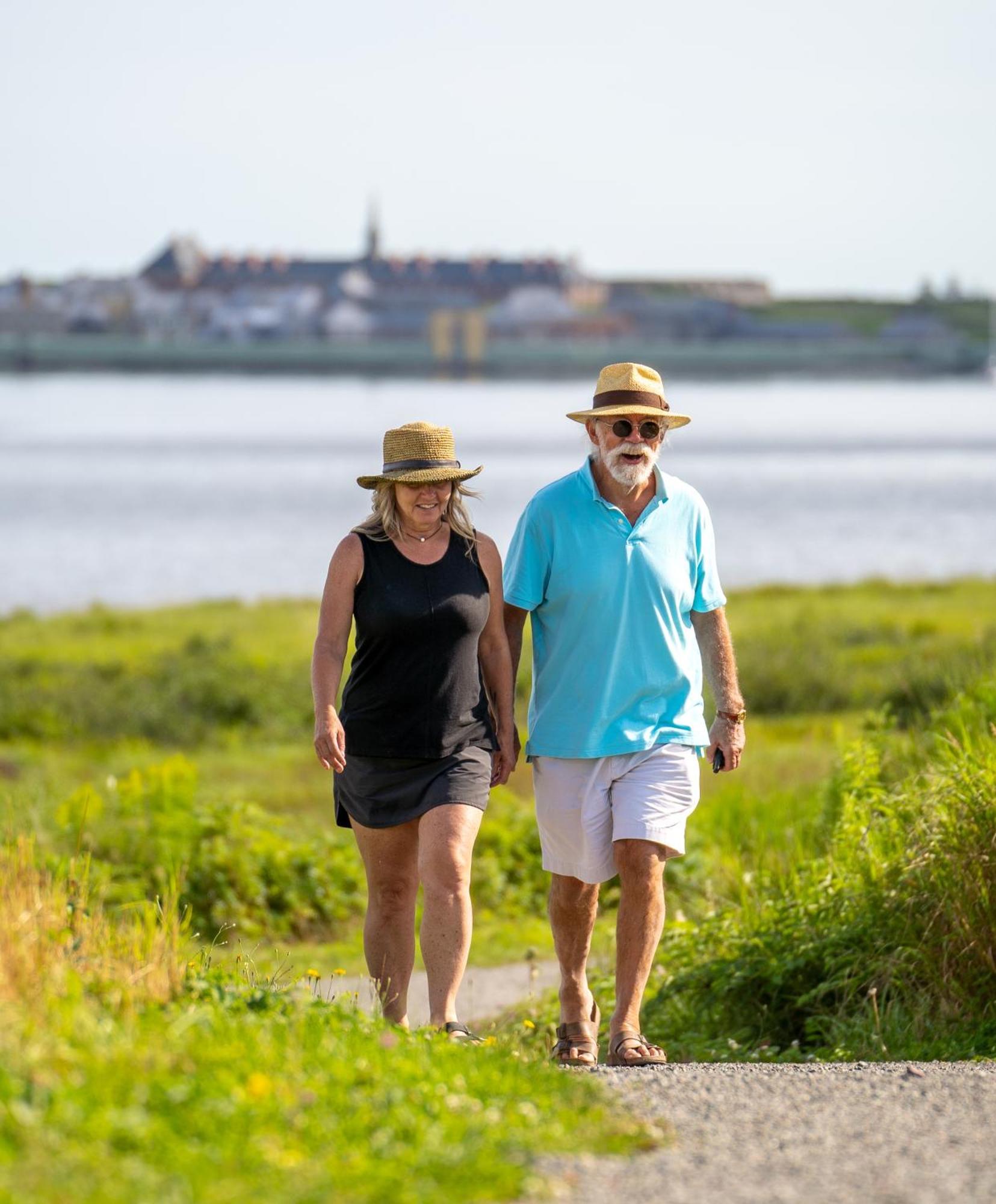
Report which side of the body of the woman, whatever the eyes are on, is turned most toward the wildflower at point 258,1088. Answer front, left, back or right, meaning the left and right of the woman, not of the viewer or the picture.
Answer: front

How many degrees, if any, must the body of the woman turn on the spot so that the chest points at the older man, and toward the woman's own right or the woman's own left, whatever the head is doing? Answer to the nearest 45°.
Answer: approximately 90° to the woman's own left

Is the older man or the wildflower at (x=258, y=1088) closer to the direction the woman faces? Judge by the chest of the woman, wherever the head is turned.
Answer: the wildflower

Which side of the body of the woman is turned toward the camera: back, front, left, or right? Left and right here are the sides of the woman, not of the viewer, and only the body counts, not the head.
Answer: front

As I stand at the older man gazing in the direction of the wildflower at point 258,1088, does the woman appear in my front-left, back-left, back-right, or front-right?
front-right
